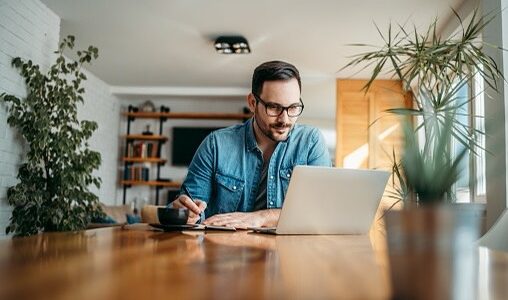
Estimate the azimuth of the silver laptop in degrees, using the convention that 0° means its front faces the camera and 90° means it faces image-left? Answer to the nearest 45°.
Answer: approximately 135°

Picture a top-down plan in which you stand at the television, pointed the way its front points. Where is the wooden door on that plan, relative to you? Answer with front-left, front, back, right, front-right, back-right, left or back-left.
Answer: front-left

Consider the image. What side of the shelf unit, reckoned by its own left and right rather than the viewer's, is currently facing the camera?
front

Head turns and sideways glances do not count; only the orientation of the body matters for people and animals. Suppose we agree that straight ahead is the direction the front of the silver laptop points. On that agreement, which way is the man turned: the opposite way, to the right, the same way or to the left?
the opposite way

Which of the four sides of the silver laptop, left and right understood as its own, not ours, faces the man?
front

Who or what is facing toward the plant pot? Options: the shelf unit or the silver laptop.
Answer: the shelf unit

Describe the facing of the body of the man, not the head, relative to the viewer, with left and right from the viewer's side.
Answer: facing the viewer and to the right of the viewer

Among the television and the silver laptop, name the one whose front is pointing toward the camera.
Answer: the television

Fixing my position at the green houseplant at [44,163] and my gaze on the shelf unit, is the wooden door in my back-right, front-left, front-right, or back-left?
front-right

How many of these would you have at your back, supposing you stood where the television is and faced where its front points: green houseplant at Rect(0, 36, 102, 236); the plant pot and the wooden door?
0

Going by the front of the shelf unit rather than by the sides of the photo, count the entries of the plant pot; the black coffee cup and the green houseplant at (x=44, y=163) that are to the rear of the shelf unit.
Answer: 0

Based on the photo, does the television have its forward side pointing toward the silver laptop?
yes

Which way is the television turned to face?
toward the camera

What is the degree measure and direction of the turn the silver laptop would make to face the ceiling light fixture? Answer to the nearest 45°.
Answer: approximately 45° to its right
